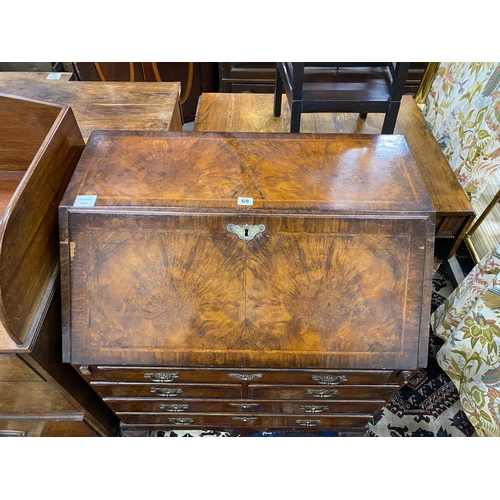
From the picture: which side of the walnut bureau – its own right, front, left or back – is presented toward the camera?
front

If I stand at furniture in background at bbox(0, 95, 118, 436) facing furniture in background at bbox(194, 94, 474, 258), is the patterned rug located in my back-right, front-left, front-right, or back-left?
front-right

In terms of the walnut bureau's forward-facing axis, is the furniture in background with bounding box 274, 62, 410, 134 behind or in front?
behind

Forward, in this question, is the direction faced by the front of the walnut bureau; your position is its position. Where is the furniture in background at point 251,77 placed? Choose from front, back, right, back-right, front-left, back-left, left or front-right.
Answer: back

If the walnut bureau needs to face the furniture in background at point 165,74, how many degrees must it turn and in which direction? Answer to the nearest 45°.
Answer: approximately 180°

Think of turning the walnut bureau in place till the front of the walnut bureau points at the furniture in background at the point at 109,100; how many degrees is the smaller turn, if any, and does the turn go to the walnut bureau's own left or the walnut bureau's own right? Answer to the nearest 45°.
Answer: approximately 135° to the walnut bureau's own right

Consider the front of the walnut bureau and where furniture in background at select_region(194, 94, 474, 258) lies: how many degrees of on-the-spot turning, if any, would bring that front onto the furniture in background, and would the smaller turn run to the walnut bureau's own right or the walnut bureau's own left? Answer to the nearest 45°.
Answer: approximately 135° to the walnut bureau's own left
